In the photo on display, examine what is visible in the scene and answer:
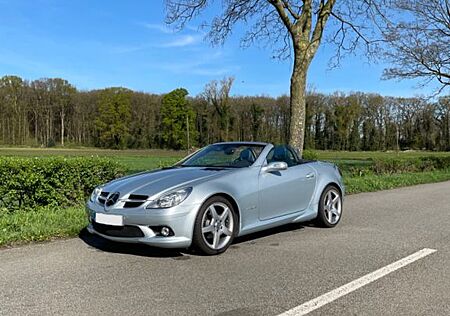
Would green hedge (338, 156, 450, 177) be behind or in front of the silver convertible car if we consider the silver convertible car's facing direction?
behind

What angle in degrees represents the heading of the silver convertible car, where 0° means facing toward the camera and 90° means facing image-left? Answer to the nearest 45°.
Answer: approximately 45°

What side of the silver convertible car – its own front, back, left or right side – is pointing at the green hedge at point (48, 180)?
right
